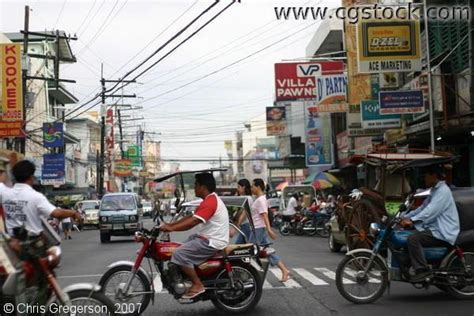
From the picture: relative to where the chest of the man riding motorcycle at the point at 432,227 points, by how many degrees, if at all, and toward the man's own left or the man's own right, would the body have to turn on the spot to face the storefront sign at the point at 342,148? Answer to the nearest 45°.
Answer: approximately 90° to the man's own right

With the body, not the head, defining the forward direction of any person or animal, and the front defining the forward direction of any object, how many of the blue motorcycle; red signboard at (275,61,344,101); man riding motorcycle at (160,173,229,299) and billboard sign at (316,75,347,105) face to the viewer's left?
2

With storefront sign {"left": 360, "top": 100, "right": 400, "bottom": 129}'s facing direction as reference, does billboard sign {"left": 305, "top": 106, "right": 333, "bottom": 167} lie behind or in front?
behind

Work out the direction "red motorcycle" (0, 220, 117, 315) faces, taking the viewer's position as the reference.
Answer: facing to the right of the viewer

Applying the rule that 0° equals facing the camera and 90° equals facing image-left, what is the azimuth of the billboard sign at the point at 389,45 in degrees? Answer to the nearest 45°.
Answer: approximately 0°

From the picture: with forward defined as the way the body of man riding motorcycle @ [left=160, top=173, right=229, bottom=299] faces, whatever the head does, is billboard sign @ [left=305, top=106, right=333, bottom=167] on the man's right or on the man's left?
on the man's right
